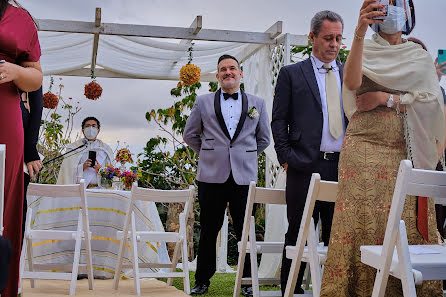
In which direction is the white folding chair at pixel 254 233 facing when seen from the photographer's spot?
facing away from the viewer and to the left of the viewer

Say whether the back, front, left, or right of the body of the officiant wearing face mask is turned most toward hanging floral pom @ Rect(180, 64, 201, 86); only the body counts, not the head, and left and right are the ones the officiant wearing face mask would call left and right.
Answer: left

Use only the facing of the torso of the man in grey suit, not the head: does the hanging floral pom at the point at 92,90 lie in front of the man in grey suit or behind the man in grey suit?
behind

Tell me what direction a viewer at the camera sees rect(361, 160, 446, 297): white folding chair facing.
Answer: facing away from the viewer and to the left of the viewer

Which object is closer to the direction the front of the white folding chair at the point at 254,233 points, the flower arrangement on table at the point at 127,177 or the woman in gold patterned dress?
the flower arrangement on table
